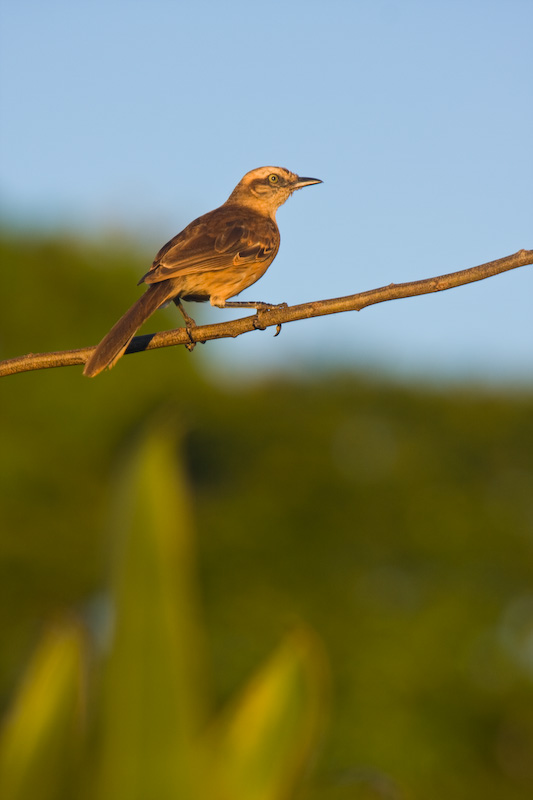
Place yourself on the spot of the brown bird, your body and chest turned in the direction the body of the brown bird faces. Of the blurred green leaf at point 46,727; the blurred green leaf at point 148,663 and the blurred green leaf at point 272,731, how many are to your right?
3

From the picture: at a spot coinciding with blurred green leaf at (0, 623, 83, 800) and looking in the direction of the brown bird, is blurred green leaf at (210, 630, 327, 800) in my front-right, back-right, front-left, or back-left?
front-right

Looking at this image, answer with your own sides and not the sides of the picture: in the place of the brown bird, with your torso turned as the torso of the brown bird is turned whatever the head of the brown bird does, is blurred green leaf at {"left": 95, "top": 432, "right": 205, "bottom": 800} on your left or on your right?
on your right

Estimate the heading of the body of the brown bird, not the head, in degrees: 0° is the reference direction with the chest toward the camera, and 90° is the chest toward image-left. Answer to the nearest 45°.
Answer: approximately 270°

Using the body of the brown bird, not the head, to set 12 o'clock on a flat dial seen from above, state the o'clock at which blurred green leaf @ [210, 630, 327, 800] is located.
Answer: The blurred green leaf is roughly at 3 o'clock from the brown bird.

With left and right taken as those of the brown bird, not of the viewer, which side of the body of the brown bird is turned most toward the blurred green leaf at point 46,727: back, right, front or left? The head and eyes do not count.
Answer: right
